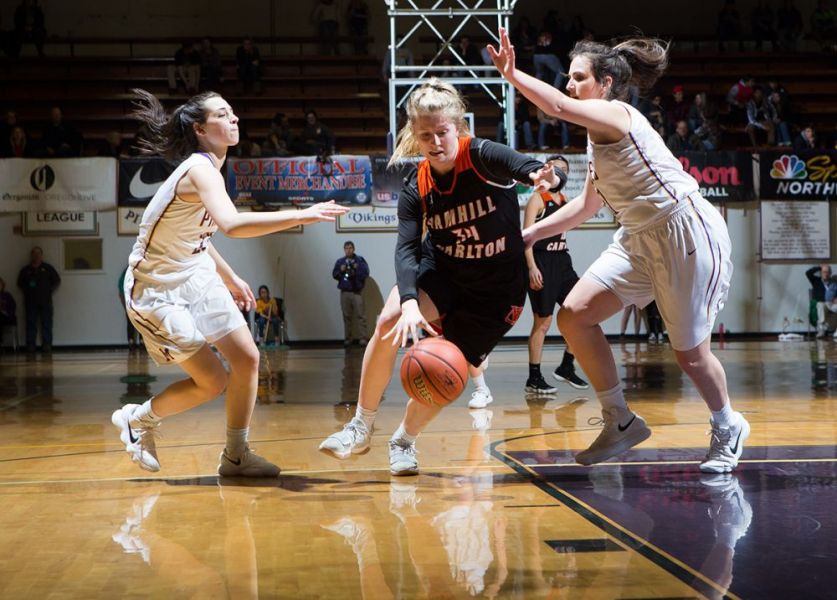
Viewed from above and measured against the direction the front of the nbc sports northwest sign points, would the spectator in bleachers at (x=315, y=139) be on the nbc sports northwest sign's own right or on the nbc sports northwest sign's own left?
on the nbc sports northwest sign's own right

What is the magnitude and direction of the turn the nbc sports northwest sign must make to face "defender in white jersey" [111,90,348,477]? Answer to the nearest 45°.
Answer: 0° — it already faces them

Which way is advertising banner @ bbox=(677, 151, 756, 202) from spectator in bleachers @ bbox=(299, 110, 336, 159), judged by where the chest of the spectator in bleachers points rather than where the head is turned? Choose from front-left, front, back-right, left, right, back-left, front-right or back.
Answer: left

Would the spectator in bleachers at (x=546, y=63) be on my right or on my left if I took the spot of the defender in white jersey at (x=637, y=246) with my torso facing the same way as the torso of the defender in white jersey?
on my right

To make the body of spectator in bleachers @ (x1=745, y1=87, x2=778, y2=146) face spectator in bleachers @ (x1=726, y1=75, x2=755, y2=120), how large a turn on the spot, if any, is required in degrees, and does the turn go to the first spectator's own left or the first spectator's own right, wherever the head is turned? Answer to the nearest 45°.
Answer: approximately 135° to the first spectator's own right

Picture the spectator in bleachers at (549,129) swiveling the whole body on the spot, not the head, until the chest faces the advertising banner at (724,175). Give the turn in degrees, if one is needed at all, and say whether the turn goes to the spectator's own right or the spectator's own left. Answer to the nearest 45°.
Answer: approximately 90° to the spectator's own left

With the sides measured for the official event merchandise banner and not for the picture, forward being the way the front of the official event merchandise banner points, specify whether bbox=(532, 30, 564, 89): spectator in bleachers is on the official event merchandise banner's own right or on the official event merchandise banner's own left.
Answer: on the official event merchandise banner's own left

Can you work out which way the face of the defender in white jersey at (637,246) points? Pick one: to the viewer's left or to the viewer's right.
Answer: to the viewer's left

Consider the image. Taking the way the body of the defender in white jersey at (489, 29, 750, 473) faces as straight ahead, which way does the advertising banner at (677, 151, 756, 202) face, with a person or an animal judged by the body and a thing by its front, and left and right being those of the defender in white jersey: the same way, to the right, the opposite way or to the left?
to the left
